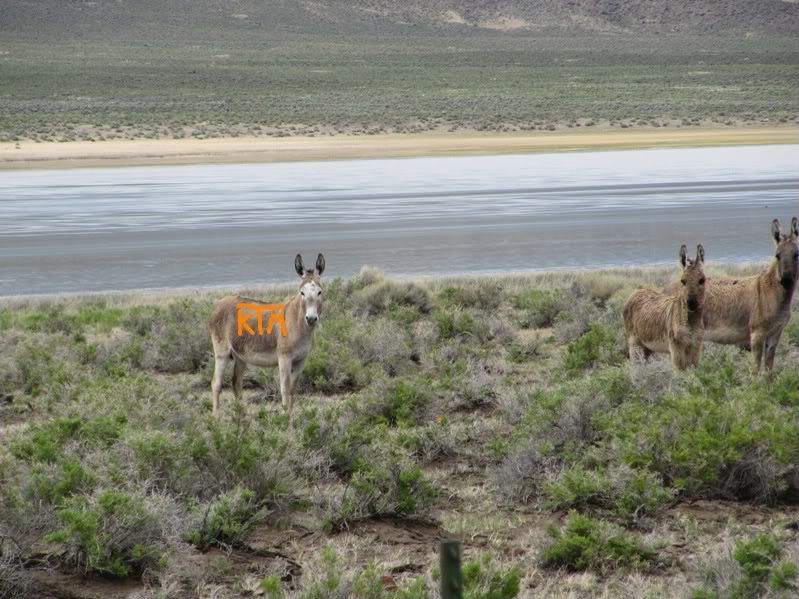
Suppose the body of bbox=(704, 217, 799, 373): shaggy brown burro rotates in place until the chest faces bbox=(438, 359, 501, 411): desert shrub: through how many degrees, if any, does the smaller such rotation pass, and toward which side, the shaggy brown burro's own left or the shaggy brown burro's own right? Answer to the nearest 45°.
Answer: approximately 135° to the shaggy brown burro's own right

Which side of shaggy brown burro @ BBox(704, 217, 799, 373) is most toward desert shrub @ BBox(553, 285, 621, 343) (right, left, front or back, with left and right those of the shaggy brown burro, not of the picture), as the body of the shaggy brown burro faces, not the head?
back

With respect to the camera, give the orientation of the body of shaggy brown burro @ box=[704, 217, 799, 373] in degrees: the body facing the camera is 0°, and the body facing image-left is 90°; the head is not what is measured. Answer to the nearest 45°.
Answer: approximately 315°

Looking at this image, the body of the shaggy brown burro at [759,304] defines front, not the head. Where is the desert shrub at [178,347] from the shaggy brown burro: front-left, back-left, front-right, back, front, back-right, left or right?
back-right

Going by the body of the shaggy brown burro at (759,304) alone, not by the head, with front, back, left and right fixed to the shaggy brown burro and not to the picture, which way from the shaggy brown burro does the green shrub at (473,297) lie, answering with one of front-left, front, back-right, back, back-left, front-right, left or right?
back

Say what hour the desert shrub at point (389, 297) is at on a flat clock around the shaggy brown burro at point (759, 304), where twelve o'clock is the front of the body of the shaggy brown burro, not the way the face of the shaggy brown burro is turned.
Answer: The desert shrub is roughly at 6 o'clock from the shaggy brown burro.

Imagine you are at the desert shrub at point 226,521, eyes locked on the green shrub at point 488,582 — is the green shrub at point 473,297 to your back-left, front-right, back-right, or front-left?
back-left

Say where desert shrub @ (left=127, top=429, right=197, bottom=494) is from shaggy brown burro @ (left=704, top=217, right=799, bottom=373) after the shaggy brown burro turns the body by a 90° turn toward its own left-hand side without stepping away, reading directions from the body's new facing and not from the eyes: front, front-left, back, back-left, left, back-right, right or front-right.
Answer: back

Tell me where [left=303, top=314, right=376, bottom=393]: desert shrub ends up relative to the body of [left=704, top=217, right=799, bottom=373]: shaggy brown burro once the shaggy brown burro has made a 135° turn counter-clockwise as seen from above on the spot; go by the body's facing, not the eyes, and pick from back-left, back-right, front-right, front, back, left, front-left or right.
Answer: left

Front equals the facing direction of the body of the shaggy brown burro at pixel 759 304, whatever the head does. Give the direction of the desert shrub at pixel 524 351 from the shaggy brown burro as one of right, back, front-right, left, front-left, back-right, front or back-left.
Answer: back

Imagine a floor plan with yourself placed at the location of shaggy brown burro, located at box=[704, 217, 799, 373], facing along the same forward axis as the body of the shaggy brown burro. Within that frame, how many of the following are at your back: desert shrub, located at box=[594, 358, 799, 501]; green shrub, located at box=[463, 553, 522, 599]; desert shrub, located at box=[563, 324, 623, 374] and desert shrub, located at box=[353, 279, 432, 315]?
2

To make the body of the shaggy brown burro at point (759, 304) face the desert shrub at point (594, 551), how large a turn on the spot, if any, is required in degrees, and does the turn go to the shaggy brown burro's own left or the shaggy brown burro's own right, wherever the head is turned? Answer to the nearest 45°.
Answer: approximately 45° to the shaggy brown burro's own right

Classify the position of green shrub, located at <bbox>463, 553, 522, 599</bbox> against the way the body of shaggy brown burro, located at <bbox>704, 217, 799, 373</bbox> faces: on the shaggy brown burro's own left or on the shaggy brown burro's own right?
on the shaggy brown burro's own right
